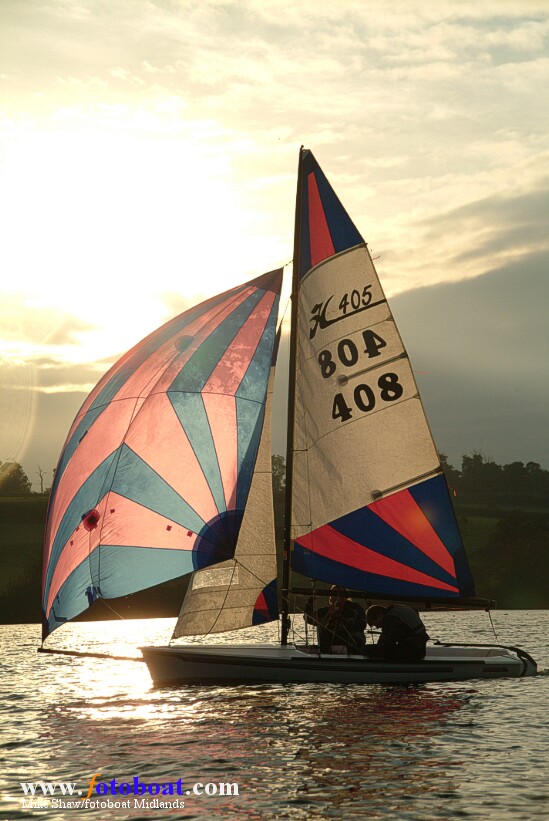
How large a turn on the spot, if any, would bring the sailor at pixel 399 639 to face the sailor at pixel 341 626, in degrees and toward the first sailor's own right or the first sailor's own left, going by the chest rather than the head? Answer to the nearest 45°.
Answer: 0° — they already face them

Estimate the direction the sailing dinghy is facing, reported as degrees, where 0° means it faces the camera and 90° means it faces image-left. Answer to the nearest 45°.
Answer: approximately 90°

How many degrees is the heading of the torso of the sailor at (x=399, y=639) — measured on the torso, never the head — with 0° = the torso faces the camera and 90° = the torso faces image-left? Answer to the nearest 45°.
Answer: approximately 90°
